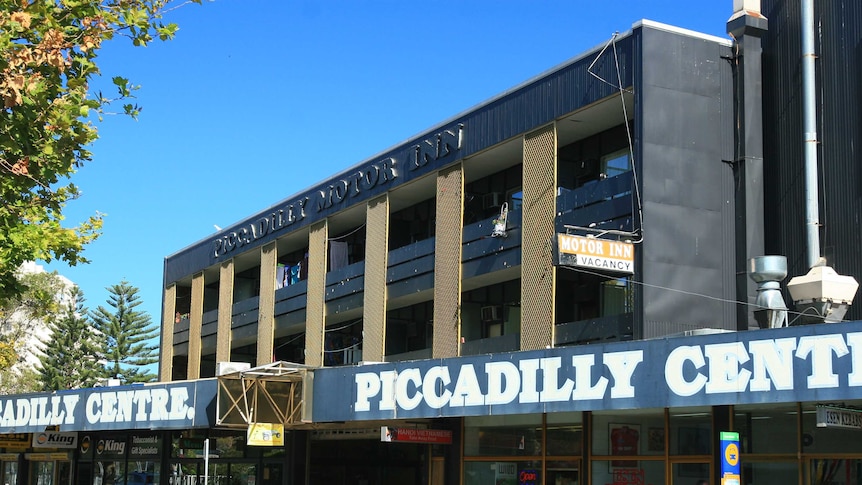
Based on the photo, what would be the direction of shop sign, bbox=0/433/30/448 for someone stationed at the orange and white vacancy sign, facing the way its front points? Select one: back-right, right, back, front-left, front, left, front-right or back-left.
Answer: back

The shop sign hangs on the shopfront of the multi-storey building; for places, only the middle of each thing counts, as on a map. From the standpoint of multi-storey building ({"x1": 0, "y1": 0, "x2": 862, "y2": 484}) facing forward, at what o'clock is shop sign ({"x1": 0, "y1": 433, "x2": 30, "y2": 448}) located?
The shop sign is roughly at 3 o'clock from the multi-storey building.

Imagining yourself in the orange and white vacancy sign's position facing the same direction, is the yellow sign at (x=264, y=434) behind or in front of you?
behind

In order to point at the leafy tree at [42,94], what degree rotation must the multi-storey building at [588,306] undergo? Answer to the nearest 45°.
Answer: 0° — it already faces it

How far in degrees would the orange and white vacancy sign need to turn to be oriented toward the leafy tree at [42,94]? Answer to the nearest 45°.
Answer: approximately 90° to its right

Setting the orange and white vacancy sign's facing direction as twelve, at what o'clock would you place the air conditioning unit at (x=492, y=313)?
The air conditioning unit is roughly at 7 o'clock from the orange and white vacancy sign.

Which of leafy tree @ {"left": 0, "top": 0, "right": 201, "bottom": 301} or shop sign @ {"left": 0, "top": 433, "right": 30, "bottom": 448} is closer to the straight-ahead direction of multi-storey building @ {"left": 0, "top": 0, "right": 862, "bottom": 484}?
the leafy tree
